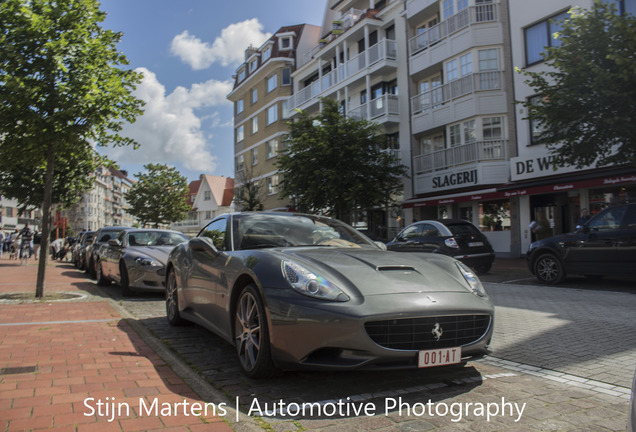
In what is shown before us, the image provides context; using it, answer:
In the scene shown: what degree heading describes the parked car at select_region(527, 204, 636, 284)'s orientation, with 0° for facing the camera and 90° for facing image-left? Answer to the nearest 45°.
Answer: approximately 90°

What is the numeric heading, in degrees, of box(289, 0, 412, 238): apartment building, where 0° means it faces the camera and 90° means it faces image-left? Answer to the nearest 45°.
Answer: approximately 45°

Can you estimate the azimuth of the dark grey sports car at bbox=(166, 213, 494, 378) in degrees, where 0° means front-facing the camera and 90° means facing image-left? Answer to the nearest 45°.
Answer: approximately 315°

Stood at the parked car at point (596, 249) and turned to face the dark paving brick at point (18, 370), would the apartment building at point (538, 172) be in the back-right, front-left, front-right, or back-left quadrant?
back-right

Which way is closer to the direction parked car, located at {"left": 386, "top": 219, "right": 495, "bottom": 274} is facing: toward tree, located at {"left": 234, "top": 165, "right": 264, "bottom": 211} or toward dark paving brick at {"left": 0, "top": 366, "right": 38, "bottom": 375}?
the tree

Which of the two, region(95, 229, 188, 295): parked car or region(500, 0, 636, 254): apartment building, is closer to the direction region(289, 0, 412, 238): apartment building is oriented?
the parked car

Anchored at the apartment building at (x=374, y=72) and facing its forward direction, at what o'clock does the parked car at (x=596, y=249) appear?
The parked car is roughly at 10 o'clock from the apartment building.
